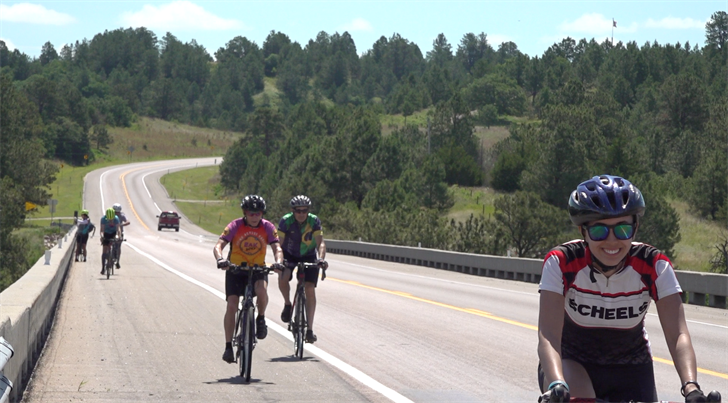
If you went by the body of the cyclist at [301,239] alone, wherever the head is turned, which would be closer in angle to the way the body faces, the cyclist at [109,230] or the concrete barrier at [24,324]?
the concrete barrier

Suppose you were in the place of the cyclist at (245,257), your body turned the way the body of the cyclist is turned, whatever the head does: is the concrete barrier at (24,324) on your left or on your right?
on your right

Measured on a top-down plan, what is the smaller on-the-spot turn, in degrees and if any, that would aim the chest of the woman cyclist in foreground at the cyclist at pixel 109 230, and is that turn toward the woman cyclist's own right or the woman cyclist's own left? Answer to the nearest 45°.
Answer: approximately 135° to the woman cyclist's own right

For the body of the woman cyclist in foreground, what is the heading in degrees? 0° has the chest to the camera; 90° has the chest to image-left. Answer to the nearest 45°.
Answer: approximately 0°

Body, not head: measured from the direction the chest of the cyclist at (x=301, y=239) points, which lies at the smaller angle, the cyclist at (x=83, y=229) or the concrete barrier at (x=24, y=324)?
the concrete barrier

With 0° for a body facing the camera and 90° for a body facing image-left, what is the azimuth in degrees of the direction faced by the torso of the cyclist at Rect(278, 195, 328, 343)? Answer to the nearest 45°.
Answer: approximately 0°

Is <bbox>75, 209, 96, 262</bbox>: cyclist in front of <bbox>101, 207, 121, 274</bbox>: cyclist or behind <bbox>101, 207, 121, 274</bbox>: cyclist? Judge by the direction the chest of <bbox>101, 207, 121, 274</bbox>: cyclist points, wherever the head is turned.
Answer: behind
